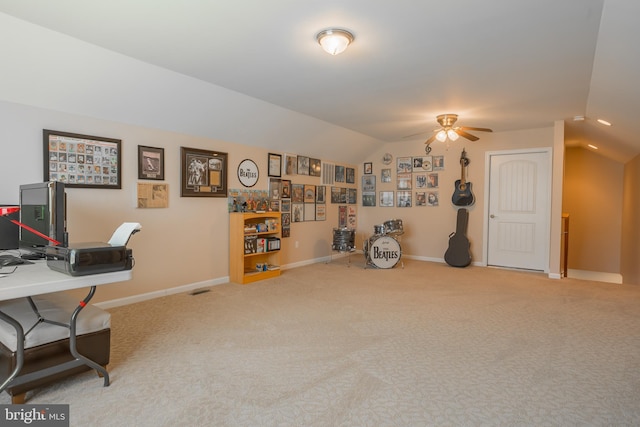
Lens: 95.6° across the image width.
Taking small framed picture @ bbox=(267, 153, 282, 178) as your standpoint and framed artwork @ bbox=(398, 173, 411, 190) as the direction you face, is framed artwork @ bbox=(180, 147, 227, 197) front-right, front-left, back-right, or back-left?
back-right

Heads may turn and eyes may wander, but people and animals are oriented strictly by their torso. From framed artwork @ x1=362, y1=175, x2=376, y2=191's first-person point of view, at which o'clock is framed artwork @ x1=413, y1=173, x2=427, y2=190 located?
framed artwork @ x1=413, y1=173, x2=427, y2=190 is roughly at 10 o'clock from framed artwork @ x1=362, y1=175, x2=376, y2=191.

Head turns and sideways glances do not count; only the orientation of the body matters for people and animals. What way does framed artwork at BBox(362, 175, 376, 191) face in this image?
toward the camera

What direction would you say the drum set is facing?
toward the camera

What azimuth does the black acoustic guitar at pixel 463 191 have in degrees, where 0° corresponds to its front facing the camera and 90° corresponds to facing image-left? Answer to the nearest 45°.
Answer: approximately 0°

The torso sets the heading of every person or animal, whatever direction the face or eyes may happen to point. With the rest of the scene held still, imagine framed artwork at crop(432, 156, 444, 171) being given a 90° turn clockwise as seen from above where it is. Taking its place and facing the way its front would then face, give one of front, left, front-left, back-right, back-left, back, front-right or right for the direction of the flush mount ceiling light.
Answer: left

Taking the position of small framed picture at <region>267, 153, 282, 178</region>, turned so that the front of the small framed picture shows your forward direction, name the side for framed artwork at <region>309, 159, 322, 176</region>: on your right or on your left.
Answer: on your left

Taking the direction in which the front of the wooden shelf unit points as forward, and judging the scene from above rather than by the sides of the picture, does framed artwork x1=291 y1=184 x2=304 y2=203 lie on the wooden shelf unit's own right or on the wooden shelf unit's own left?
on the wooden shelf unit's own left

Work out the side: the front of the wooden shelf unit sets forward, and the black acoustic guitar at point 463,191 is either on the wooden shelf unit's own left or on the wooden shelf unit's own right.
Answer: on the wooden shelf unit's own left

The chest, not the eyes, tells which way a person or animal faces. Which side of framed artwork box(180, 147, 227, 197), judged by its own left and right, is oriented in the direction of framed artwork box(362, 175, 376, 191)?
left

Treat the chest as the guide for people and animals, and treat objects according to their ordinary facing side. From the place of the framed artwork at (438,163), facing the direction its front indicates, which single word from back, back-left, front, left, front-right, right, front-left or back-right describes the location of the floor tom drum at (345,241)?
front-right

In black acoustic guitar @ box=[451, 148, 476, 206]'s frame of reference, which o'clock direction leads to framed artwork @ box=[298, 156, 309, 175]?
The framed artwork is roughly at 2 o'clock from the black acoustic guitar.

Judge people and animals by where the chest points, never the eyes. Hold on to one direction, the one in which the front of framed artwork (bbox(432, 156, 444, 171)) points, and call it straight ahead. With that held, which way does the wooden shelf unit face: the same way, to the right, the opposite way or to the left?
to the left

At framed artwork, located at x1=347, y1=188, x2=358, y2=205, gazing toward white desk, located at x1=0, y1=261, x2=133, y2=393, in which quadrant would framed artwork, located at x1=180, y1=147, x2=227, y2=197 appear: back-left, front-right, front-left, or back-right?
front-right

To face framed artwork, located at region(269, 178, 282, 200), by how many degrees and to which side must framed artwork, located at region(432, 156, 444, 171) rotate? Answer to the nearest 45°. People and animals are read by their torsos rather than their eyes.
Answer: approximately 45° to its right

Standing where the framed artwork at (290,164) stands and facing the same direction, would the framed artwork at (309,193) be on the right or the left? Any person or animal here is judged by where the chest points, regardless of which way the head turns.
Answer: on its left

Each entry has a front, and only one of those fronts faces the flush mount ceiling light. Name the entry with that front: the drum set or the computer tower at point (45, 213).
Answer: the drum set

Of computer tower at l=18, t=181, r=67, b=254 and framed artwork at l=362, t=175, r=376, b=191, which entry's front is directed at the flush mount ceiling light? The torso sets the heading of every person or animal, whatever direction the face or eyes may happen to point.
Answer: the framed artwork
